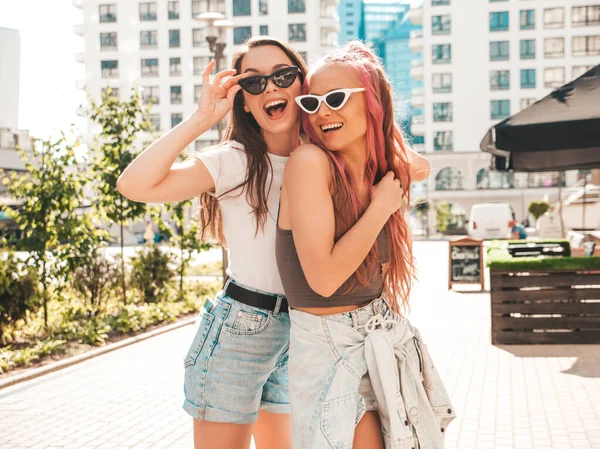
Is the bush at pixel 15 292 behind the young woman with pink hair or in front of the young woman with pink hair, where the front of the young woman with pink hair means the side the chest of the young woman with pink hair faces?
behind

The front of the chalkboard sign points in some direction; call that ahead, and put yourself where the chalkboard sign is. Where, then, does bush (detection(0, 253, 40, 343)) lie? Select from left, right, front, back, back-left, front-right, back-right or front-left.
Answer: front-right

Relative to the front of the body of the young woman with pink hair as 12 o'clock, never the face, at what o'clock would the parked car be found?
The parked car is roughly at 8 o'clock from the young woman with pink hair.

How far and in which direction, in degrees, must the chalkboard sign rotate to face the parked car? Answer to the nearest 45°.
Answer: approximately 180°

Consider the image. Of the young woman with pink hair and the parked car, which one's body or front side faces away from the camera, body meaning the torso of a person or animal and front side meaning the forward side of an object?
the parked car

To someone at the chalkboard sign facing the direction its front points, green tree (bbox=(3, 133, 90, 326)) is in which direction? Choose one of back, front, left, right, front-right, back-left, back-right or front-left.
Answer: front-right

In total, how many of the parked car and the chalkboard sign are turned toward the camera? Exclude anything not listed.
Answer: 1

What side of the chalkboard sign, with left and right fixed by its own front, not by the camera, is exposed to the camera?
front

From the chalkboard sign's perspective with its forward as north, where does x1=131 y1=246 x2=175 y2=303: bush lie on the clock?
The bush is roughly at 2 o'clock from the chalkboard sign.

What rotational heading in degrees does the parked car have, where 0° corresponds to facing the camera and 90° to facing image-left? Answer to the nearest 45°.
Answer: approximately 180°

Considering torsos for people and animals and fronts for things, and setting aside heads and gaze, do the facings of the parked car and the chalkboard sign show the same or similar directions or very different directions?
very different directions

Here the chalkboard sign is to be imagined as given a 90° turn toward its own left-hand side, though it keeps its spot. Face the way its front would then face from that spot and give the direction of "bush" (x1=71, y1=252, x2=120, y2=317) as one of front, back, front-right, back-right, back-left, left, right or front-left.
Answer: back-right
